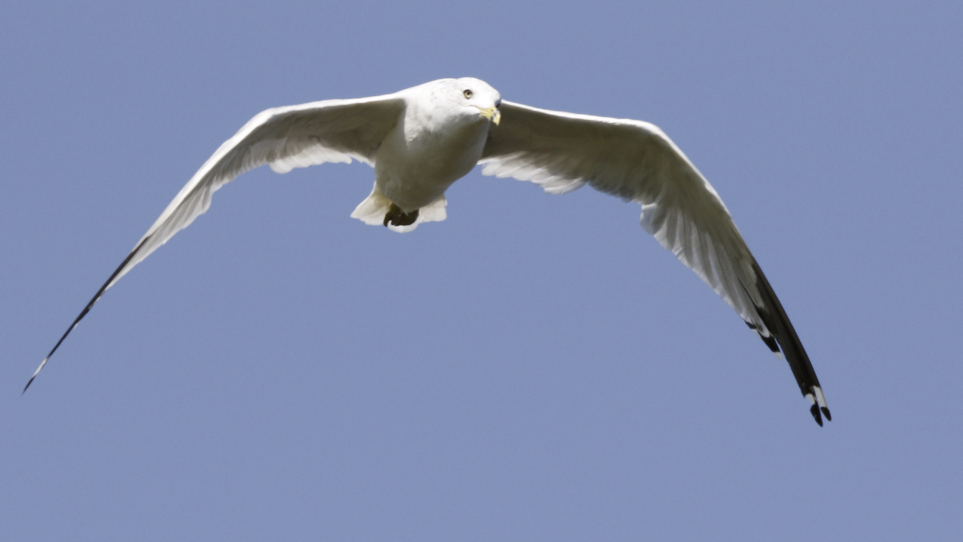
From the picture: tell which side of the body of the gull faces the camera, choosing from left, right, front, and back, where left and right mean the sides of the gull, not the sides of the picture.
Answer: front
